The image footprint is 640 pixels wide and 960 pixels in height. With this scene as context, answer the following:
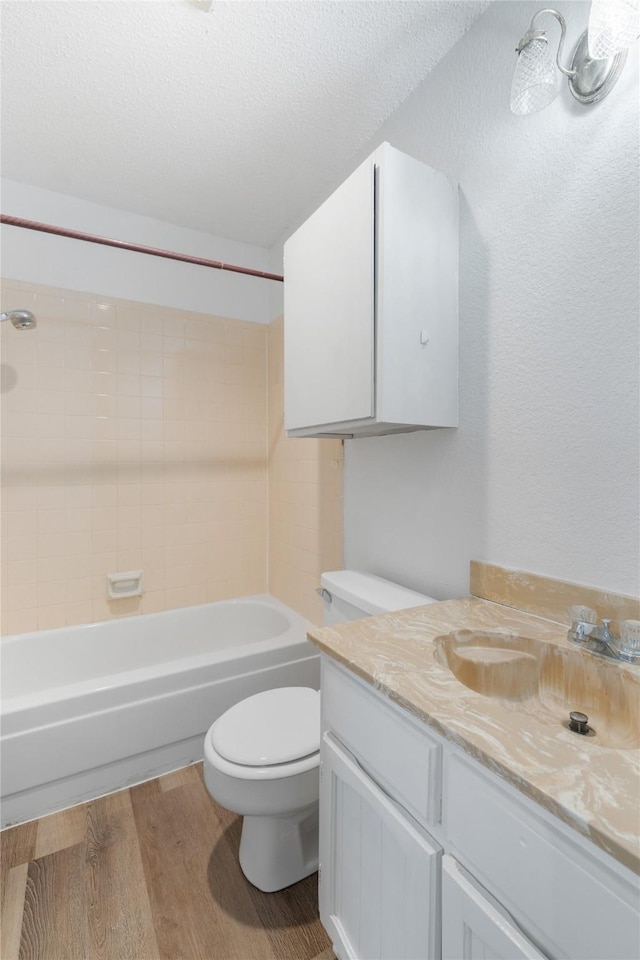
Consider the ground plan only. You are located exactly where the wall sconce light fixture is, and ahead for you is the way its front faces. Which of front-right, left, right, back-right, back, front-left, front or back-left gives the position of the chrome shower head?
front-right

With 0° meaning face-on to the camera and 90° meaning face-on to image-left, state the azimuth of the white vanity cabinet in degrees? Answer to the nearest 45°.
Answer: approximately 45°

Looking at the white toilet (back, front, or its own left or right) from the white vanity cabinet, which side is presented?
left

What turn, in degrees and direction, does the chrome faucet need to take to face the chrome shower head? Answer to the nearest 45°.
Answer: approximately 45° to its right

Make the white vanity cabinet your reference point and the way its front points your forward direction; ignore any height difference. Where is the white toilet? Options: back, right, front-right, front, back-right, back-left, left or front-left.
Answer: right
